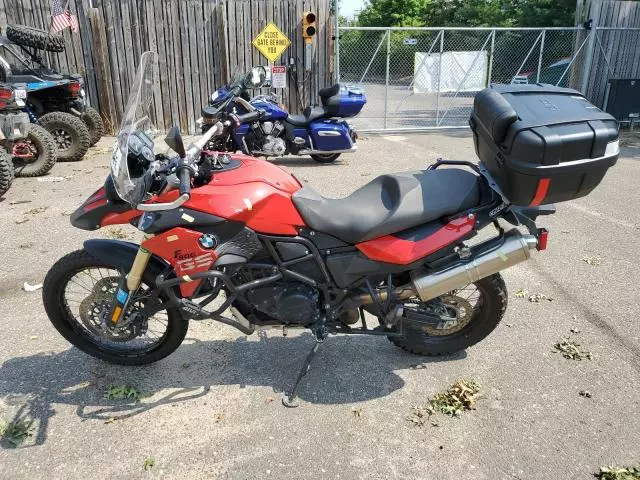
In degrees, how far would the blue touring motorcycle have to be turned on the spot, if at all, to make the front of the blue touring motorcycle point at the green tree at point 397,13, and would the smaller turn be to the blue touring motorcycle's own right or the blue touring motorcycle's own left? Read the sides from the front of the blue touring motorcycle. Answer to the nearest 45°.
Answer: approximately 90° to the blue touring motorcycle's own right

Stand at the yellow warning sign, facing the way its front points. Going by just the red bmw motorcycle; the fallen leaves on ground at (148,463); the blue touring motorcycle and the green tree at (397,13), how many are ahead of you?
3

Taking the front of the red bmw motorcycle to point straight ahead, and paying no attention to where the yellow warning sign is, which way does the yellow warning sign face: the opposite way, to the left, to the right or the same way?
to the left

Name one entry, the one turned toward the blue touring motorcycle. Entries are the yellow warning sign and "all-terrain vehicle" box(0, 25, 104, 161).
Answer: the yellow warning sign

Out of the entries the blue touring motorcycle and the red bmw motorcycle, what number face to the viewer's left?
2

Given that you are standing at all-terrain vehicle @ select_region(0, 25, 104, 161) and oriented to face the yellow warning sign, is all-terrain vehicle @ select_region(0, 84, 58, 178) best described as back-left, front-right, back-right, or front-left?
back-right

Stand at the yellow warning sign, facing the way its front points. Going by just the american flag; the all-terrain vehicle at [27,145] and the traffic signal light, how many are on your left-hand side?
1

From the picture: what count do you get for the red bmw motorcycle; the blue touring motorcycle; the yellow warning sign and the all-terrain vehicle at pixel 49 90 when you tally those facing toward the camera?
1

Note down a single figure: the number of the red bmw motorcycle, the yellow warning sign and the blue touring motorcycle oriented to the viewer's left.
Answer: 2

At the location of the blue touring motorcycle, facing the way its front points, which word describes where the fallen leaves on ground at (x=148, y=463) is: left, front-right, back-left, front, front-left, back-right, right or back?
left

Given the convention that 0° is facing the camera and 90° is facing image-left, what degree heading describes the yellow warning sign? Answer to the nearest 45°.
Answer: approximately 0°

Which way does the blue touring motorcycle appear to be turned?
to the viewer's left

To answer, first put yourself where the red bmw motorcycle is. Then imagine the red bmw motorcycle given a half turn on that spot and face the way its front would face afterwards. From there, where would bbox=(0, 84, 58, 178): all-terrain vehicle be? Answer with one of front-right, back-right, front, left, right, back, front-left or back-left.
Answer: back-left

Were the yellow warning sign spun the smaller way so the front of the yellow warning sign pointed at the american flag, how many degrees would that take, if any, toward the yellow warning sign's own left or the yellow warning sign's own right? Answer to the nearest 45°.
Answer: approximately 90° to the yellow warning sign's own right

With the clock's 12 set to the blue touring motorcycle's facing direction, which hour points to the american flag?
The american flag is roughly at 1 o'clock from the blue touring motorcycle.

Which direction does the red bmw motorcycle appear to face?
to the viewer's left

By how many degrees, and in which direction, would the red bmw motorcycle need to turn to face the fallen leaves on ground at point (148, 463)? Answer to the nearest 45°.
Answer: approximately 45° to its left
